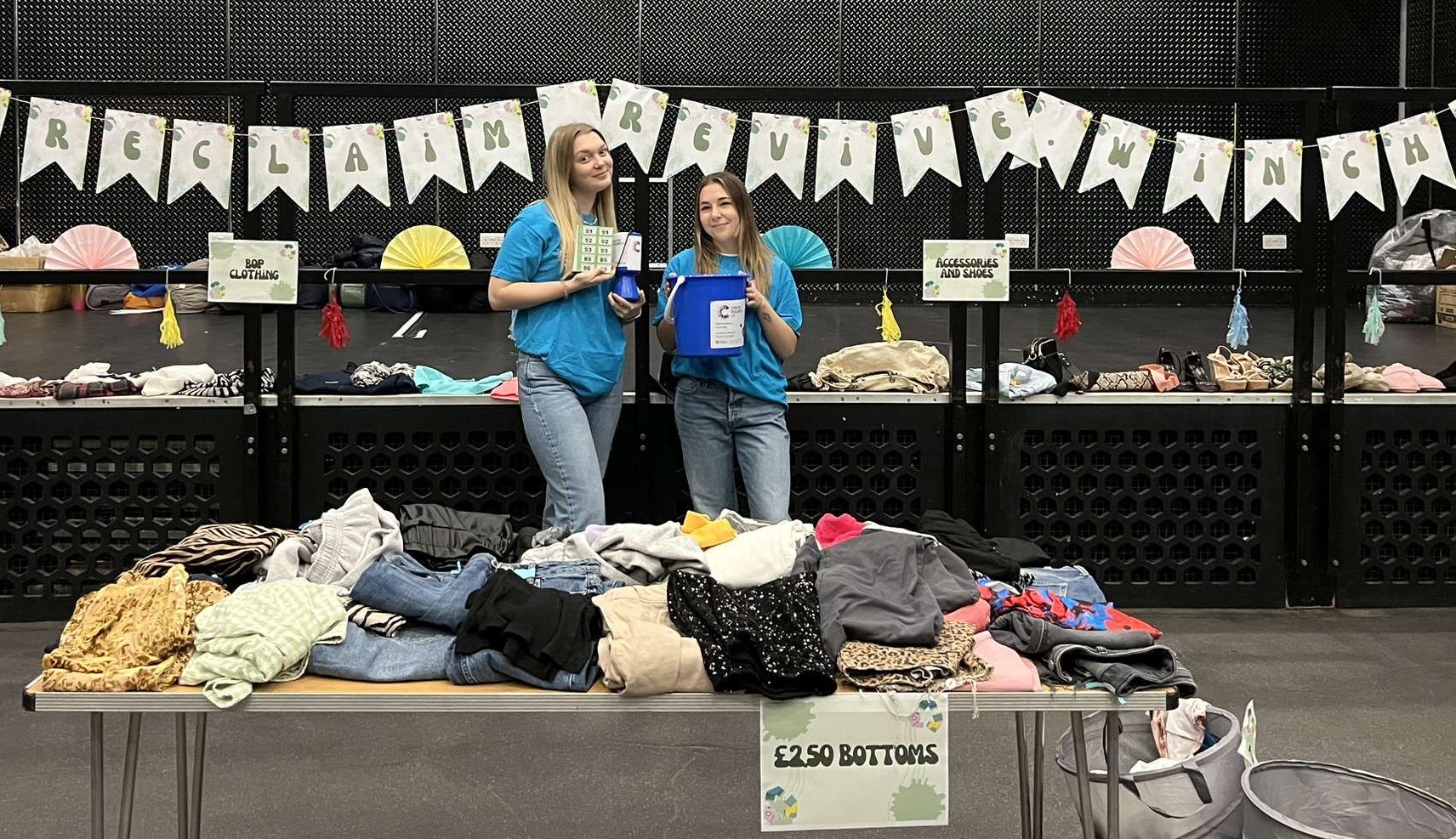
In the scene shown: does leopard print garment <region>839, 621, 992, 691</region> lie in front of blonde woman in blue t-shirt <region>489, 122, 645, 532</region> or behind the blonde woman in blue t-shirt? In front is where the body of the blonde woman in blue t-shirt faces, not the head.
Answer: in front

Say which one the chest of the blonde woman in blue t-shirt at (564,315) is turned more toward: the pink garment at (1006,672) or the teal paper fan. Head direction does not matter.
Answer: the pink garment

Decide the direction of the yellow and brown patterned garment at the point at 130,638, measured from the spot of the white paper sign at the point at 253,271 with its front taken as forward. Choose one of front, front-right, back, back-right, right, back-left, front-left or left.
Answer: front

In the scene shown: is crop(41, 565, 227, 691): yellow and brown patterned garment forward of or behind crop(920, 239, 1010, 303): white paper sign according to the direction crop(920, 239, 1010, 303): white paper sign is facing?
forward

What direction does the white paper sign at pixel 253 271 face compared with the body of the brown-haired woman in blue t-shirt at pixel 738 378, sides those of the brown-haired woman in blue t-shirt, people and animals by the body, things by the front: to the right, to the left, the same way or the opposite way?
the same way

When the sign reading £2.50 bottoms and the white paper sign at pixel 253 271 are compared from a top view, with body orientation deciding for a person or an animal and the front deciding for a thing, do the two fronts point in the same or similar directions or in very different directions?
same or similar directions

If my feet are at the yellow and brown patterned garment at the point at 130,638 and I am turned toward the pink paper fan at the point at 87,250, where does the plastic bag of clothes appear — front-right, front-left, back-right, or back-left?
front-right

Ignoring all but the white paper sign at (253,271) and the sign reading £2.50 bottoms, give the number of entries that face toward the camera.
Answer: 2

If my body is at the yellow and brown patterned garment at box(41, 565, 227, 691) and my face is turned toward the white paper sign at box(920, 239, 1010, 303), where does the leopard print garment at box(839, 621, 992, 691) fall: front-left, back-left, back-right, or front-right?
front-right

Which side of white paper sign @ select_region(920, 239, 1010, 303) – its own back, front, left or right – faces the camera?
front

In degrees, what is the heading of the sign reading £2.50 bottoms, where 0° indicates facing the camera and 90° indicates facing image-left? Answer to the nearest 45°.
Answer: approximately 0°

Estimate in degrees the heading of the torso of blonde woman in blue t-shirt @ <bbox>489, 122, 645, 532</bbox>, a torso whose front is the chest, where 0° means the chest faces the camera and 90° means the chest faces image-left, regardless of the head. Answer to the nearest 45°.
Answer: approximately 315°

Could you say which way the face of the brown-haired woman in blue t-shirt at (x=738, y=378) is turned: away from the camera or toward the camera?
toward the camera

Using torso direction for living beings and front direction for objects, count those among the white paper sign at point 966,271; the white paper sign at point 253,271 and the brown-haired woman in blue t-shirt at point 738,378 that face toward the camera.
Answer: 3
